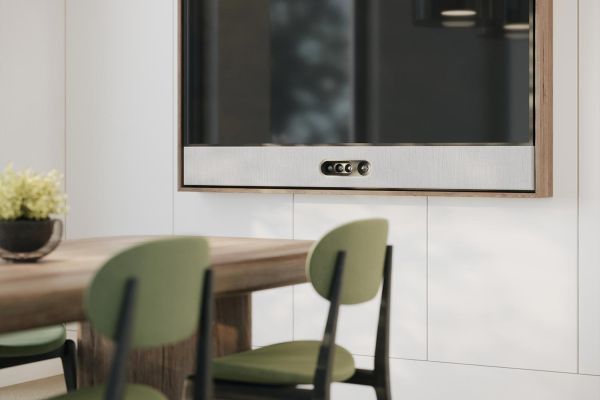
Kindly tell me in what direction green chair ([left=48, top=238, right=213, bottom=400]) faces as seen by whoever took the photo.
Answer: facing away from the viewer and to the left of the viewer

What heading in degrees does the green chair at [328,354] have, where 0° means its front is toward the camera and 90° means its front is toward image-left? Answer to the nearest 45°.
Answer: approximately 135°

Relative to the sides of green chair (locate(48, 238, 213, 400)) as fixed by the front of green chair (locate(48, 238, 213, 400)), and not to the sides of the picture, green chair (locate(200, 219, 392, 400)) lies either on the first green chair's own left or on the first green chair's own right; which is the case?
on the first green chair's own right

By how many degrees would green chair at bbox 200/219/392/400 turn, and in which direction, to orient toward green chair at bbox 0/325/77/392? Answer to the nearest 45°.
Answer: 0° — it already faces it

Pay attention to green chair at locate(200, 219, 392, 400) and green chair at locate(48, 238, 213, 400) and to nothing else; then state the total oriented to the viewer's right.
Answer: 0

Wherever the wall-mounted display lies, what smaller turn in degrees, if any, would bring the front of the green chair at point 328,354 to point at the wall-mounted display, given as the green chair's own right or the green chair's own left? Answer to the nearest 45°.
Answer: approximately 45° to the green chair's own right

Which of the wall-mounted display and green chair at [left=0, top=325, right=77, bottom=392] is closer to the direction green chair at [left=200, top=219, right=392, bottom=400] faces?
the green chair

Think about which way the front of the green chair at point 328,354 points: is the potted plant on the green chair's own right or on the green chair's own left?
on the green chair's own left

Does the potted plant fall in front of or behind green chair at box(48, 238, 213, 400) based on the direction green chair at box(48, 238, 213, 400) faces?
in front
